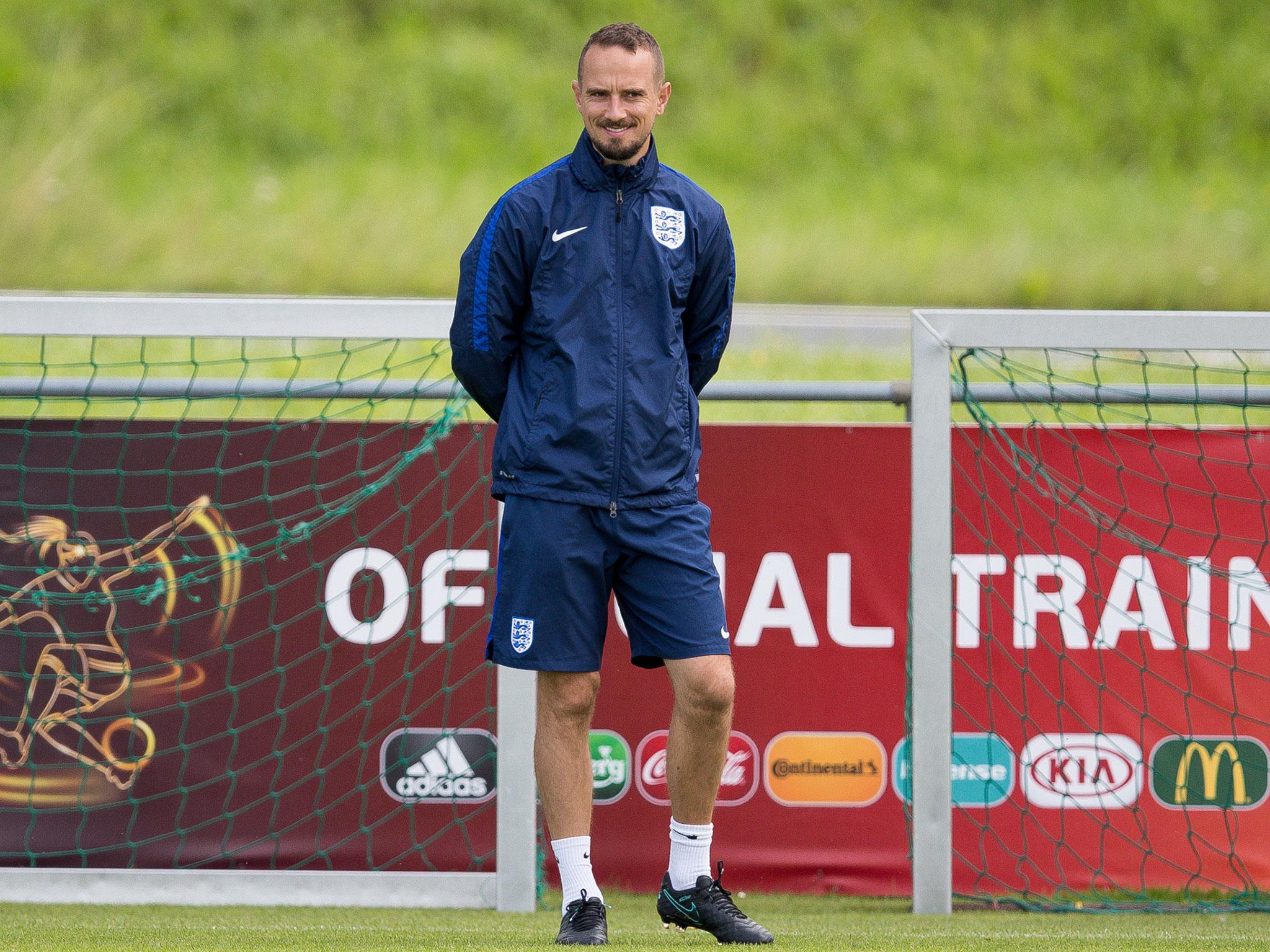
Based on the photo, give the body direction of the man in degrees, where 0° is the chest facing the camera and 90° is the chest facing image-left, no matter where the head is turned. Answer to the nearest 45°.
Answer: approximately 0°

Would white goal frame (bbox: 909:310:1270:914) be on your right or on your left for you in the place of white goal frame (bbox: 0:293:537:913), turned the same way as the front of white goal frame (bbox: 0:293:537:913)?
on your left

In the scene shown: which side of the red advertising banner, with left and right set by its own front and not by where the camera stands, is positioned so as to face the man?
front

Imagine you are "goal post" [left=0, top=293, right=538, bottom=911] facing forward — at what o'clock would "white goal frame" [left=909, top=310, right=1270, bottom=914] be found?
The white goal frame is roughly at 10 o'clock from the goal post.

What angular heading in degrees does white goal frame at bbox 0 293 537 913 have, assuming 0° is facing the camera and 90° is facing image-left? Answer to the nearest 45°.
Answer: approximately 0°

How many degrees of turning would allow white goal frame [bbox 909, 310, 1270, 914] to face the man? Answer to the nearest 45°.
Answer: approximately 45° to its right

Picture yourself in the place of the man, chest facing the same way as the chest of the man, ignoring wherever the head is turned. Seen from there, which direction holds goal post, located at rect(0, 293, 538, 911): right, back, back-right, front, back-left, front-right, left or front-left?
back-right

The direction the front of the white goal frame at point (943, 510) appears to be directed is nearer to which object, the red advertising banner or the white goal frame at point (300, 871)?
the white goal frame
